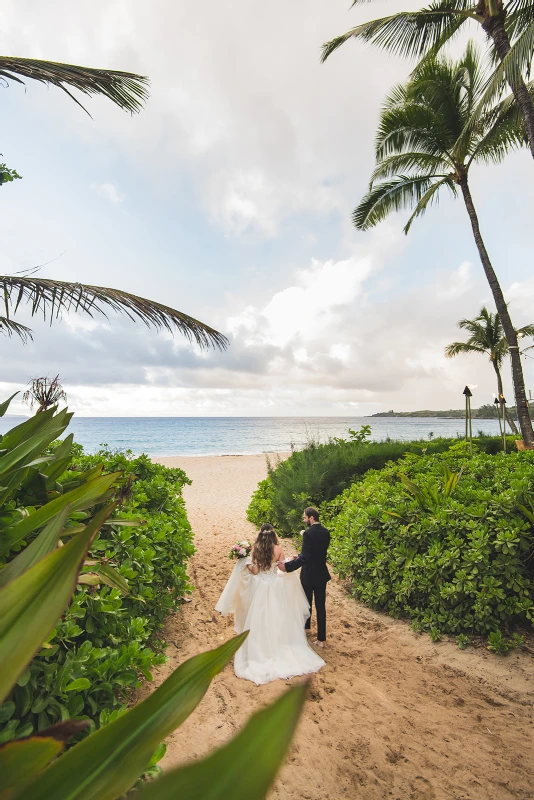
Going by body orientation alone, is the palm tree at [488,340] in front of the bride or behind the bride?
in front

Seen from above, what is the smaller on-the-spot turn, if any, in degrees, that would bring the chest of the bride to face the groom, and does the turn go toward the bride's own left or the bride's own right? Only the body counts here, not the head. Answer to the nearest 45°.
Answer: approximately 90° to the bride's own right

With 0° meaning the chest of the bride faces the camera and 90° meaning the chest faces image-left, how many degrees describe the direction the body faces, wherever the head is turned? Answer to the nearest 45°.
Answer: approximately 180°

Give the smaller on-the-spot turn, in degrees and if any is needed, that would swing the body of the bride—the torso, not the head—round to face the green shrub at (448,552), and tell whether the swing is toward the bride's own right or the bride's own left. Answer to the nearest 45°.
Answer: approximately 90° to the bride's own right

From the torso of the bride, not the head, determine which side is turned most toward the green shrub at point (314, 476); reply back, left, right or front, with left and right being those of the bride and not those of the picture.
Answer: front

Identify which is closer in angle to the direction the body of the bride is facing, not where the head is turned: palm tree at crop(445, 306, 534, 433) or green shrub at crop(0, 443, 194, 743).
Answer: the palm tree

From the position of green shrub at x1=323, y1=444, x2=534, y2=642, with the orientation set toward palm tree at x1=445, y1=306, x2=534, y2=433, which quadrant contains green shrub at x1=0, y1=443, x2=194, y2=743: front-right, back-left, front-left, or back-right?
back-left

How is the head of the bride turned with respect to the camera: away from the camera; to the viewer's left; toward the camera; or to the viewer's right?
away from the camera
